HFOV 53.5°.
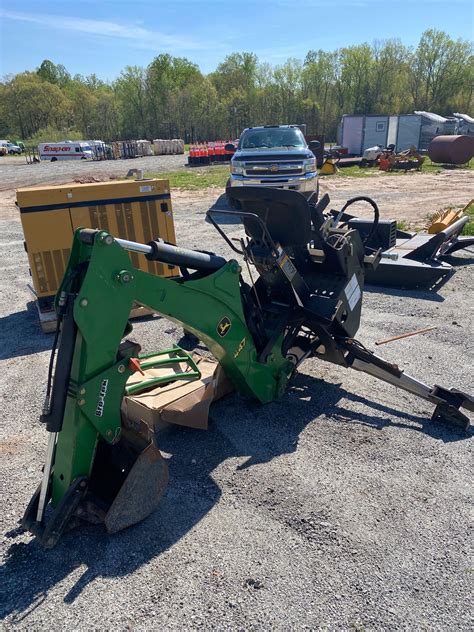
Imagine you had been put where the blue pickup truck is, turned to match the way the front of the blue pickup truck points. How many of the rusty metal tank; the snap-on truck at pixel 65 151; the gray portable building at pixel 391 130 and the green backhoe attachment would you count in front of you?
1

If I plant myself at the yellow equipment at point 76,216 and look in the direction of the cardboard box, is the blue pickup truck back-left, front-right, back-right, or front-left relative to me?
back-left

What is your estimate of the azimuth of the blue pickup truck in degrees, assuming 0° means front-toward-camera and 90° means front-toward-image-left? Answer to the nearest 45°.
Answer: approximately 0°

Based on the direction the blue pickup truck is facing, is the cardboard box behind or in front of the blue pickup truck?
in front

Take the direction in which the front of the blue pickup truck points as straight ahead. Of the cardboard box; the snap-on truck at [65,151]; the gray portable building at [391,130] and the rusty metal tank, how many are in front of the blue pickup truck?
1

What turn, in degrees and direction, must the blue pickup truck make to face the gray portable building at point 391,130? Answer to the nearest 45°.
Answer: approximately 180°

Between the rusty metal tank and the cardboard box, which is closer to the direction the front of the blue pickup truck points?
the cardboard box

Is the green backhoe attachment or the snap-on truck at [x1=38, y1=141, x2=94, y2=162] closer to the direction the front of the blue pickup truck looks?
the green backhoe attachment

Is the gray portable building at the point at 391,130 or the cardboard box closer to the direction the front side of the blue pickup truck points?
the cardboard box

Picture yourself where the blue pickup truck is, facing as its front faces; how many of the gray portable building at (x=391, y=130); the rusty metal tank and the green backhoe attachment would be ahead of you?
1

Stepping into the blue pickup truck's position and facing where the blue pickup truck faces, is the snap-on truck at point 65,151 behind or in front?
behind

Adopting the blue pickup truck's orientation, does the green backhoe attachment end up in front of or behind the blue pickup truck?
in front
